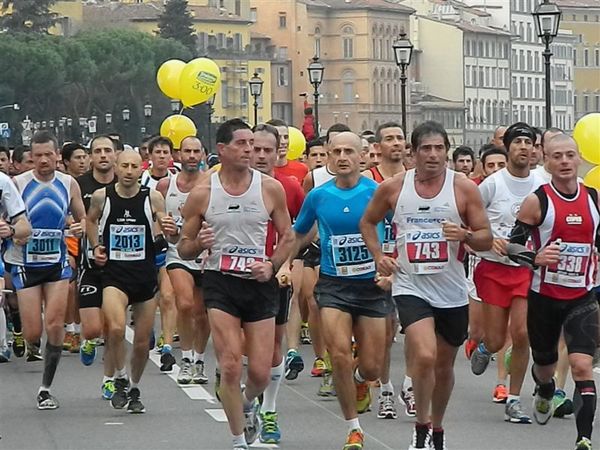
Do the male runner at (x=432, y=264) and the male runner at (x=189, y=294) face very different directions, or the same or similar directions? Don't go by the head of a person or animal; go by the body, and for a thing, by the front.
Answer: same or similar directions

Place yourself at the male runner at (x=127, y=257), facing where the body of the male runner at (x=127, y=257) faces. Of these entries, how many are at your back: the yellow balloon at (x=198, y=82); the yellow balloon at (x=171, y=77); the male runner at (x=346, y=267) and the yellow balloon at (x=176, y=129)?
3

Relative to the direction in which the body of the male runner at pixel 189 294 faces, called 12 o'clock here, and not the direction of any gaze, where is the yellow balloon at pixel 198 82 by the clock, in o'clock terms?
The yellow balloon is roughly at 6 o'clock from the male runner.

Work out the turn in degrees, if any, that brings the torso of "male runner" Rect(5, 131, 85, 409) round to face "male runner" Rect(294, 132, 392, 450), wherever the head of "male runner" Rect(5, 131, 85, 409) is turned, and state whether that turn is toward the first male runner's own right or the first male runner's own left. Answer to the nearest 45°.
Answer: approximately 45° to the first male runner's own left

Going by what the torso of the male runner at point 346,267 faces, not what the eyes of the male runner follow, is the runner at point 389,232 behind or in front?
behind

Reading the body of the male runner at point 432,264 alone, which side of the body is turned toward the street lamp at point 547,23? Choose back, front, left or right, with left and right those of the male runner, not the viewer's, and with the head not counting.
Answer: back

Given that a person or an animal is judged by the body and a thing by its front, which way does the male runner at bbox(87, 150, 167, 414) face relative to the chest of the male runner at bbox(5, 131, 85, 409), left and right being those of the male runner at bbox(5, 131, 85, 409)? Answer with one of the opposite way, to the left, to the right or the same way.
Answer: the same way

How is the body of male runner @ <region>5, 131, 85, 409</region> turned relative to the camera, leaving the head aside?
toward the camera

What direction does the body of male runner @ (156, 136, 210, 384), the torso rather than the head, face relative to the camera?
toward the camera

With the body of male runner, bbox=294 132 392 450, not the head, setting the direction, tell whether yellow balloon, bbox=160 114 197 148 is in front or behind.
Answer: behind

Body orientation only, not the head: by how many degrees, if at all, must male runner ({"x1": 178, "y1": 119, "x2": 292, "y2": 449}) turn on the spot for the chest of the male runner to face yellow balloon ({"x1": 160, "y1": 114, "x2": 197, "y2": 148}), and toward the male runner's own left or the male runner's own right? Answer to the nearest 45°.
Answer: approximately 180°

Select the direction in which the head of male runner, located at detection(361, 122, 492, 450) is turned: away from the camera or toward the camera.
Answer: toward the camera

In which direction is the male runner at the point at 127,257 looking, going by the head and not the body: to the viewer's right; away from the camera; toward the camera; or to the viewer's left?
toward the camera

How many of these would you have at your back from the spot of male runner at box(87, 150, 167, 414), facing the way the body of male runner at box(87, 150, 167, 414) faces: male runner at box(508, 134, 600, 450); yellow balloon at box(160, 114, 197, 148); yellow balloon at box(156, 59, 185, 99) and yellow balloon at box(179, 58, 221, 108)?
3

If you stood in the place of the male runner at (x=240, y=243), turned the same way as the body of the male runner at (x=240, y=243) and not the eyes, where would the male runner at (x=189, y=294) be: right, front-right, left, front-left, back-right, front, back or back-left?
back

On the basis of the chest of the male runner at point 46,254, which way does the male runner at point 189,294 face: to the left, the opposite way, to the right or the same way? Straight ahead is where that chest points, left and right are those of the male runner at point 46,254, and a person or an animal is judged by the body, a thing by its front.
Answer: the same way

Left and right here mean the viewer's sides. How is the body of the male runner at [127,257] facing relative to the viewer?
facing the viewer

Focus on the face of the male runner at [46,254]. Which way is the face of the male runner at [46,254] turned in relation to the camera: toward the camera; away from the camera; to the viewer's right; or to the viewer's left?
toward the camera

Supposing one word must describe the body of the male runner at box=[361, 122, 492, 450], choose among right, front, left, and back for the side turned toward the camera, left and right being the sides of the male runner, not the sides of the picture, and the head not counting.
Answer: front
